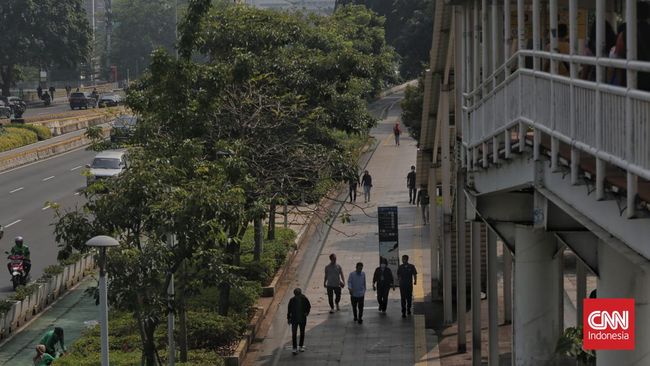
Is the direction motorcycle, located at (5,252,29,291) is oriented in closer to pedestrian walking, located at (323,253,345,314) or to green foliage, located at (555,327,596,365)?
the green foliage

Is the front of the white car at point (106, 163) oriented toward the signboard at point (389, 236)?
no

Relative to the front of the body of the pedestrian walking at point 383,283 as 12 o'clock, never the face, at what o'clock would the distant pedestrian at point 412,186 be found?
The distant pedestrian is roughly at 6 o'clock from the pedestrian walking.

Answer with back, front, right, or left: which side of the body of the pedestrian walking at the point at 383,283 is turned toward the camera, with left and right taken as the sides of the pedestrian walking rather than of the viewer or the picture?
front

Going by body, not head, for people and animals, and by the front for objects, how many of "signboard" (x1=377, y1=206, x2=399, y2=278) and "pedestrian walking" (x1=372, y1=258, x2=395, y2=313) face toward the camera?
2

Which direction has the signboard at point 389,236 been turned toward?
toward the camera

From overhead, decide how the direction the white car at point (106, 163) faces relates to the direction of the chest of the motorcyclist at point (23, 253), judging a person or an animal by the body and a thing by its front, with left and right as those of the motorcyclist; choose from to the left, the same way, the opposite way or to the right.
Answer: the same way

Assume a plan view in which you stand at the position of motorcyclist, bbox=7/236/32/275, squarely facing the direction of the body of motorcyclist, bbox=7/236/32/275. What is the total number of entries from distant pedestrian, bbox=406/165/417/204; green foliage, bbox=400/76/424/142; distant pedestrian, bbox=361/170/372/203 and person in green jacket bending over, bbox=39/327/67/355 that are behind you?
3

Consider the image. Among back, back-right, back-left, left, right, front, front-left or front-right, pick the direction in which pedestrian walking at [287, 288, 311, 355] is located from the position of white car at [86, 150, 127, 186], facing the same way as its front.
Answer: front-left

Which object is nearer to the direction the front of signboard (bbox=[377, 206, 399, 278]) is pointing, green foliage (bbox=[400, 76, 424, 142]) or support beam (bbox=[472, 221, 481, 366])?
the support beam

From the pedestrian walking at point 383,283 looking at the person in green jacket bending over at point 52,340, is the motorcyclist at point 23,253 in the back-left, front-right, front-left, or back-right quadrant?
front-right

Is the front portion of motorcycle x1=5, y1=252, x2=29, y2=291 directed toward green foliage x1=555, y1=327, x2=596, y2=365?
no

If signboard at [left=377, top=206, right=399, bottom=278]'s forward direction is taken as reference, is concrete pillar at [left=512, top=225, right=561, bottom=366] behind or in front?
in front

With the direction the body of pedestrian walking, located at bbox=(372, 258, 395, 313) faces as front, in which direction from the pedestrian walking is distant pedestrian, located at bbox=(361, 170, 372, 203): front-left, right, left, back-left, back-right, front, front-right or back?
back

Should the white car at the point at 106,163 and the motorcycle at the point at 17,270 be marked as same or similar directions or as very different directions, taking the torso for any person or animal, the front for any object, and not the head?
same or similar directions

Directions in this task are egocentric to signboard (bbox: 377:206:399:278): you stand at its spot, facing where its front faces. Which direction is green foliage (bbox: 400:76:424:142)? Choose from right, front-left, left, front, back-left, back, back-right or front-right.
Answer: back

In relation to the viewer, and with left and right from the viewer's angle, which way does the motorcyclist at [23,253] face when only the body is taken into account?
facing the viewer and to the left of the viewer

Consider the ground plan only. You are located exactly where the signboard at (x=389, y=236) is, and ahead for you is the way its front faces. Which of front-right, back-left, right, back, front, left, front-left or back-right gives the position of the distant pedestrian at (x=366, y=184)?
back
